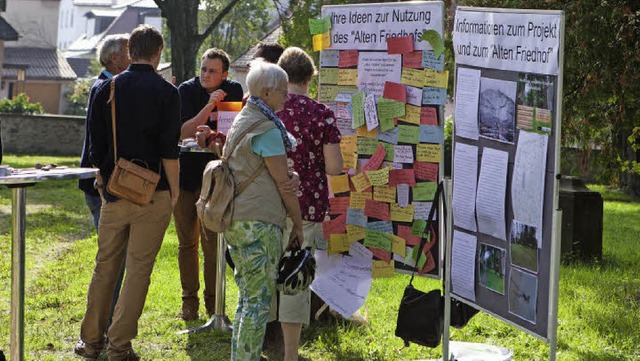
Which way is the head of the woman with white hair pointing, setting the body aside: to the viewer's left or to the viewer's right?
to the viewer's right

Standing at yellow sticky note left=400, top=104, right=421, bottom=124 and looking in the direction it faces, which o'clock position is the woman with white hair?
The woman with white hair is roughly at 1 o'clock from the yellow sticky note.

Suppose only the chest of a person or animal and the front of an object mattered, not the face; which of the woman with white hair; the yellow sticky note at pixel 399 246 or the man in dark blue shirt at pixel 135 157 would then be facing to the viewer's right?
the woman with white hair

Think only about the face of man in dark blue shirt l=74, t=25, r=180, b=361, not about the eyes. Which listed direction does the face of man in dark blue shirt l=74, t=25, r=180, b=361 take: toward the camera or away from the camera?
away from the camera

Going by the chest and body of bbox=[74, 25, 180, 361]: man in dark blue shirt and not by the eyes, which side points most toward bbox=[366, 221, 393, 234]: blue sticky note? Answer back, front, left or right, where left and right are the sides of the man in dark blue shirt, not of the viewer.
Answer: right

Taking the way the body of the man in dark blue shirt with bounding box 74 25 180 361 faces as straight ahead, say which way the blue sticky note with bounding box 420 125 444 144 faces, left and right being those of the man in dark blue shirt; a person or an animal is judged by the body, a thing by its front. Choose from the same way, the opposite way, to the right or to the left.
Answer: the opposite way

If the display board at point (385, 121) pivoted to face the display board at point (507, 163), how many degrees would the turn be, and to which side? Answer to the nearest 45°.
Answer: approximately 45° to its left

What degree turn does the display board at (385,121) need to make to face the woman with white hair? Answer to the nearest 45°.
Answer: approximately 45° to its right

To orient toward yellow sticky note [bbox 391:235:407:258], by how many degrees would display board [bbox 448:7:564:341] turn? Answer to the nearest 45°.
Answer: approximately 90° to its right
